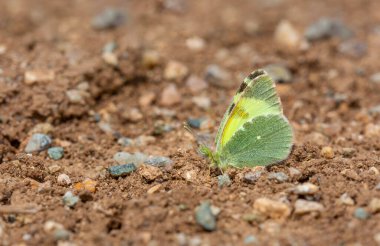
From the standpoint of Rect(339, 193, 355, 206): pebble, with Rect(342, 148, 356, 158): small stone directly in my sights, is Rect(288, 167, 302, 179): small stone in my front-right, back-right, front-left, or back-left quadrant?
front-left

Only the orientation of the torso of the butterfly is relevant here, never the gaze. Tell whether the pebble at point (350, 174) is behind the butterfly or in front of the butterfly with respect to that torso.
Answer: behind

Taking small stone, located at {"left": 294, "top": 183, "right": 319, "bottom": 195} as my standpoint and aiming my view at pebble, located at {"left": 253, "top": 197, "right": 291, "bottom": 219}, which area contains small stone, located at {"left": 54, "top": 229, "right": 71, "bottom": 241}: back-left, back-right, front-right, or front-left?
front-right

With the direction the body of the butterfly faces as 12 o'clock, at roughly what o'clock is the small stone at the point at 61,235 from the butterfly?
The small stone is roughly at 11 o'clock from the butterfly.

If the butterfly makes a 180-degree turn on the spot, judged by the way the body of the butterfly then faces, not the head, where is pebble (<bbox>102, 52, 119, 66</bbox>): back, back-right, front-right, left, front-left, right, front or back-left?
back-left

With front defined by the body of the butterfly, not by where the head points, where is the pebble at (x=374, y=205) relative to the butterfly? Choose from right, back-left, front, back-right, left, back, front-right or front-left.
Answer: back-left

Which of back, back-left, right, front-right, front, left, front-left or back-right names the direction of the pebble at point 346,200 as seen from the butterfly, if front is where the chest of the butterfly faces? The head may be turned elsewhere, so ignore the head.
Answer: back-left

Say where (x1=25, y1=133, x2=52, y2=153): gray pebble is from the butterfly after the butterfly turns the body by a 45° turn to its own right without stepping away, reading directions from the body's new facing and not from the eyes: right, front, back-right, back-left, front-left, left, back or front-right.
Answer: front-left

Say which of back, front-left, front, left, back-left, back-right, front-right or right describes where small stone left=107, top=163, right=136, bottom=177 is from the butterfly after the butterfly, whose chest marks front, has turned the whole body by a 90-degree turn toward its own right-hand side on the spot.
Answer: left

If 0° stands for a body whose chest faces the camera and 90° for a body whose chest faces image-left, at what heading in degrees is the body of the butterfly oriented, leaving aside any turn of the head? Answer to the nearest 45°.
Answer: approximately 90°

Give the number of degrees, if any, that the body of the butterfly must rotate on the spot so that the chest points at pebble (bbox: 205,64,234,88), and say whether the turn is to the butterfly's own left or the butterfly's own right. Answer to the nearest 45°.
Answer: approximately 90° to the butterfly's own right

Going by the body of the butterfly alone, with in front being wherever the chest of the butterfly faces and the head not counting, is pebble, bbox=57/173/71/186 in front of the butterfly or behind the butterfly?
in front

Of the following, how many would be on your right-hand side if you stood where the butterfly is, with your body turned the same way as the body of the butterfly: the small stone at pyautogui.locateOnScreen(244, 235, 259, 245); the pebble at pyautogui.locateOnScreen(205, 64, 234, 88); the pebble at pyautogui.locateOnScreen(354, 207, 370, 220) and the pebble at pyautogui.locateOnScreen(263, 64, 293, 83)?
2

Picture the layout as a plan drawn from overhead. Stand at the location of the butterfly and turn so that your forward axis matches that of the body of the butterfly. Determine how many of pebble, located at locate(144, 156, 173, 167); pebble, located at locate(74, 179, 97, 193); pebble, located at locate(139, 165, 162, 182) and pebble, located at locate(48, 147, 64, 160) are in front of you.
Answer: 4

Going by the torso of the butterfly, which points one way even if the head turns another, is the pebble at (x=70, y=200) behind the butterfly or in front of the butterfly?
in front

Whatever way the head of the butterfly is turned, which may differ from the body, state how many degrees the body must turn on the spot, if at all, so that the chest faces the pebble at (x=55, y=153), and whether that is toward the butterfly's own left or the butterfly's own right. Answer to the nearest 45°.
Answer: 0° — it already faces it

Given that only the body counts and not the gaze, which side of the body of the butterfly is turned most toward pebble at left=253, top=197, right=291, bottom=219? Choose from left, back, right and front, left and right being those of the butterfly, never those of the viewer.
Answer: left

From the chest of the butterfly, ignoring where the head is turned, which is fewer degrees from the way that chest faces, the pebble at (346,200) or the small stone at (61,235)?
the small stone

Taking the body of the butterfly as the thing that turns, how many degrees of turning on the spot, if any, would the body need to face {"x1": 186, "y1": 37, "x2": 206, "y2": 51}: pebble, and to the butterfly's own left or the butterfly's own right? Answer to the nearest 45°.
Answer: approximately 90° to the butterfly's own right

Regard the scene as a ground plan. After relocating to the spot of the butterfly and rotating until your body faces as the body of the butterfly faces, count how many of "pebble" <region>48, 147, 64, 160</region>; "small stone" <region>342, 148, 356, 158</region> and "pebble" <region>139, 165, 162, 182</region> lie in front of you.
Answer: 2
